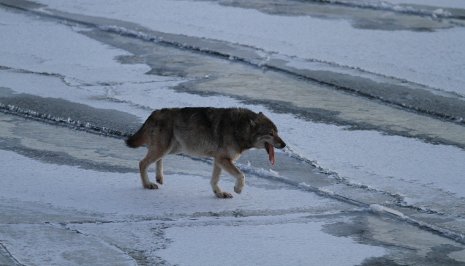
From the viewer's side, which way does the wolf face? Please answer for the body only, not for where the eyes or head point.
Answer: to the viewer's right
